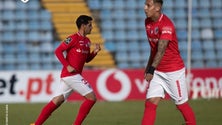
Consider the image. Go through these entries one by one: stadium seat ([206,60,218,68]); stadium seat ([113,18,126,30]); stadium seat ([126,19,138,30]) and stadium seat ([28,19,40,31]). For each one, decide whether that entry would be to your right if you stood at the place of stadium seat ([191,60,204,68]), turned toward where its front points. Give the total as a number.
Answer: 3

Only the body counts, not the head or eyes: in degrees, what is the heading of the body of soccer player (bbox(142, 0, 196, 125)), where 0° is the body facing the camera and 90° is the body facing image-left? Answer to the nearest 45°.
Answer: approximately 45°

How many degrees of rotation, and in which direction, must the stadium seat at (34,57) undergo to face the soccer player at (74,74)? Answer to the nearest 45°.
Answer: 0° — it already faces them

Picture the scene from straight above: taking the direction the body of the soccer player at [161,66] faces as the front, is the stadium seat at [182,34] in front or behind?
behind

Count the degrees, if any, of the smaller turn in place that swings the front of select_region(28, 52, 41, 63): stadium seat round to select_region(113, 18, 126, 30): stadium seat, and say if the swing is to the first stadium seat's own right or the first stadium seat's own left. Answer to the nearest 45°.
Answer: approximately 90° to the first stadium seat's own left

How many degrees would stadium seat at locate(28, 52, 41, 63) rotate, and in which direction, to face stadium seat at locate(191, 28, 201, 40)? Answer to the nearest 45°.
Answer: approximately 90° to its left

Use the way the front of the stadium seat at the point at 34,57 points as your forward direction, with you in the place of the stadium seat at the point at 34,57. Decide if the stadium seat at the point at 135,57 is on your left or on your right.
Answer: on your left

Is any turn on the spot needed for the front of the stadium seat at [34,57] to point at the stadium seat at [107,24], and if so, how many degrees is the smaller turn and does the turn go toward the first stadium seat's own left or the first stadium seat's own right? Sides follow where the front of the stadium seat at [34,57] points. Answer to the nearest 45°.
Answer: approximately 90° to the first stadium seat's own left

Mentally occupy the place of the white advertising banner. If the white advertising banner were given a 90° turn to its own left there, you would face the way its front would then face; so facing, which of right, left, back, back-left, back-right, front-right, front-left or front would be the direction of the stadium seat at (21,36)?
left

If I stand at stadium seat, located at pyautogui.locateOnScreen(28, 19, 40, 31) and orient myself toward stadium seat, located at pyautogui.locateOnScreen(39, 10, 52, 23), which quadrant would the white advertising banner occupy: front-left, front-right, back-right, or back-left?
back-right

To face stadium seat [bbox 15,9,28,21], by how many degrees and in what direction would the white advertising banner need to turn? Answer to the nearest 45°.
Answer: approximately 180°

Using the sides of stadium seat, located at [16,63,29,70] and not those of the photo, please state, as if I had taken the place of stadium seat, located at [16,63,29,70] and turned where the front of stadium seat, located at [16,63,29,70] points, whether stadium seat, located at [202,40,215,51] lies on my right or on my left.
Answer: on my left

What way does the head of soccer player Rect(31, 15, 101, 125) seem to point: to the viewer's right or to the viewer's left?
to the viewer's right

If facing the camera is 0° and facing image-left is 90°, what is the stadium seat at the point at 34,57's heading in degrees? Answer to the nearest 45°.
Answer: approximately 0°
